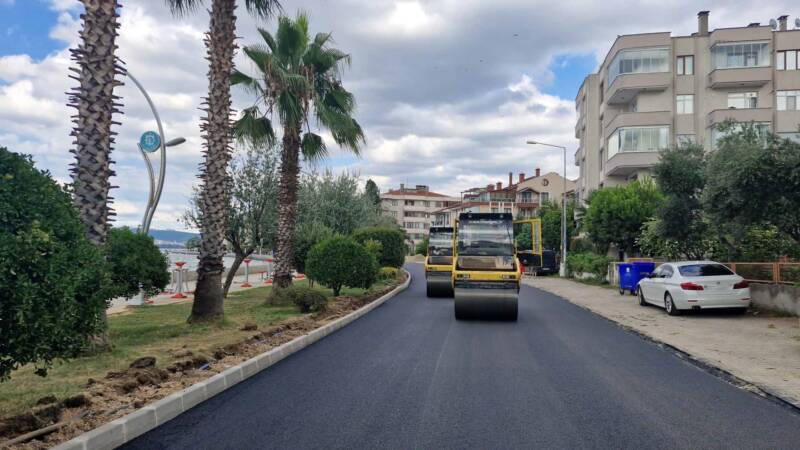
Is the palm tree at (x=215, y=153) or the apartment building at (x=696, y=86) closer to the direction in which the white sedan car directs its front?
the apartment building

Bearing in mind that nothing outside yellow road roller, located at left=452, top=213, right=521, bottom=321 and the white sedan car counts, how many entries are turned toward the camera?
1

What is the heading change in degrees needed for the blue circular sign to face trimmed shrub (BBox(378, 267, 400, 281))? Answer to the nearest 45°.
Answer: approximately 135° to its left

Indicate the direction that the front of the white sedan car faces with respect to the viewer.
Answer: facing away from the viewer and to the left of the viewer

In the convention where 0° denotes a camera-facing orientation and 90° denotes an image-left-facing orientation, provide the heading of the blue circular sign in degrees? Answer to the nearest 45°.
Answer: approximately 0°

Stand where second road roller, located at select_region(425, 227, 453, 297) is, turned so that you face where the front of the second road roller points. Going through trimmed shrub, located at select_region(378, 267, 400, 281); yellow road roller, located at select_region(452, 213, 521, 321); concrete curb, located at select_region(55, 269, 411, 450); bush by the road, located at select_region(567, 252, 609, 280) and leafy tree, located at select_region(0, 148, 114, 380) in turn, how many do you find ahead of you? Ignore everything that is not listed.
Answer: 3

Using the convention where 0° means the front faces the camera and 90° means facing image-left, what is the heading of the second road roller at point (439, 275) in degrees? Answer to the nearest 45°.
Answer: approximately 0°

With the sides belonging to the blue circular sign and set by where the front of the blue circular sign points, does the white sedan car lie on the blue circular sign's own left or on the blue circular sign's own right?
on the blue circular sign's own left

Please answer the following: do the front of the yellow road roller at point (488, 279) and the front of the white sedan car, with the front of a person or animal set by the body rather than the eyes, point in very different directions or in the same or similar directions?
very different directions

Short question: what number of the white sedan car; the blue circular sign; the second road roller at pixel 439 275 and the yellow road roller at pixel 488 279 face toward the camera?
3

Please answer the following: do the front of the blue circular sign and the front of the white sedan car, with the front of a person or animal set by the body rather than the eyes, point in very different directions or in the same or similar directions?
very different directions

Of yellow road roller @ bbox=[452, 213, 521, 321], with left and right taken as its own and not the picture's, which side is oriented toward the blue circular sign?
right
